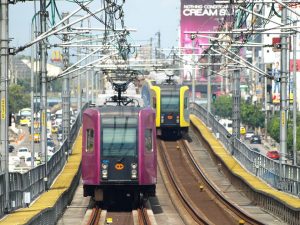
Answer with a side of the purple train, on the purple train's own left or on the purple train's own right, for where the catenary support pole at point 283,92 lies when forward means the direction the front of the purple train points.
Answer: on the purple train's own left

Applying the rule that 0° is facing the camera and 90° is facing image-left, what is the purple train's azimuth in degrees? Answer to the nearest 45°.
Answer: approximately 0°

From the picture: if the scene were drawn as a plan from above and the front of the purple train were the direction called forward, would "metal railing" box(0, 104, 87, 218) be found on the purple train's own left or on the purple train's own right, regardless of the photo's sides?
on the purple train's own right

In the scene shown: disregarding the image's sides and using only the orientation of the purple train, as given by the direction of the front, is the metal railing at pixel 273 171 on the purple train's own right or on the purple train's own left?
on the purple train's own left

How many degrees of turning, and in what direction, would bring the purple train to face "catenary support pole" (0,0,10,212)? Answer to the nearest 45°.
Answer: approximately 45° to its right
